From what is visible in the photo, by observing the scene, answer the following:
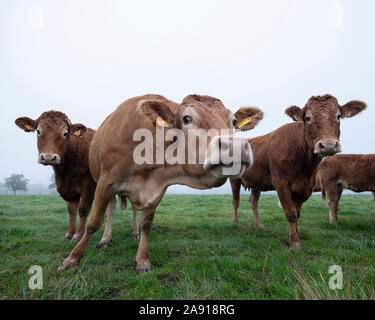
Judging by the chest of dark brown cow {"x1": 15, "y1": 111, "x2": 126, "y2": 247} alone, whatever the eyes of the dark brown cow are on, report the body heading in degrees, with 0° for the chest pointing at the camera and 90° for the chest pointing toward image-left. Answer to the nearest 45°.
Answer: approximately 45°

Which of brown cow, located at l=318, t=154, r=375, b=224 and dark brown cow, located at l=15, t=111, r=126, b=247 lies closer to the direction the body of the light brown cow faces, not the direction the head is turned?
the brown cow

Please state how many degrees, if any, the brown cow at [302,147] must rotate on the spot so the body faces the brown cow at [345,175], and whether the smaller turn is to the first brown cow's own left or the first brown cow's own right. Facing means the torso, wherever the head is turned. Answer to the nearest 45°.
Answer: approximately 135° to the first brown cow's own left

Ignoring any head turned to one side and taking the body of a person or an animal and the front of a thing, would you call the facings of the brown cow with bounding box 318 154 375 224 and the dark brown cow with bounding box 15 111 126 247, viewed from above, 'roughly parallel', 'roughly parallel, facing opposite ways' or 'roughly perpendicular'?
roughly perpendicular

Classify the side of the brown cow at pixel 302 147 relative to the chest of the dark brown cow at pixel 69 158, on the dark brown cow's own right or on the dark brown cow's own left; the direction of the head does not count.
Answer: on the dark brown cow's own left

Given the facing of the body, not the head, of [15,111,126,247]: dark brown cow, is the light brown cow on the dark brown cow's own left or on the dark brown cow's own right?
on the dark brown cow's own left

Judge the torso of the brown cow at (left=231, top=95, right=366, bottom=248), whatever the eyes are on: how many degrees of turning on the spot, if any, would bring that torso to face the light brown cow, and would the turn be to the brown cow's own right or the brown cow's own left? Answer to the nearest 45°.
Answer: approximately 90° to the brown cow's own right

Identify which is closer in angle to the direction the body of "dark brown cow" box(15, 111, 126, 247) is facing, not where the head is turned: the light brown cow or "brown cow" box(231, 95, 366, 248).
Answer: the light brown cow
